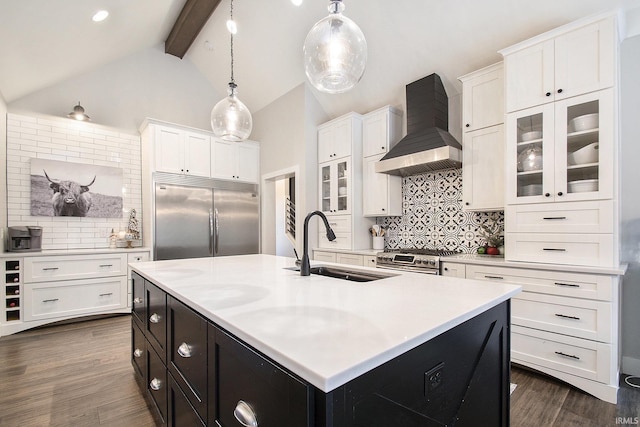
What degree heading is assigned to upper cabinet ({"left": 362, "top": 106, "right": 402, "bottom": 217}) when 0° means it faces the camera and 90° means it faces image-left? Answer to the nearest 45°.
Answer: approximately 45°

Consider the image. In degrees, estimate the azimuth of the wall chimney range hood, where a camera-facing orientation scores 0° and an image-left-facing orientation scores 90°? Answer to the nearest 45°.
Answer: approximately 45°

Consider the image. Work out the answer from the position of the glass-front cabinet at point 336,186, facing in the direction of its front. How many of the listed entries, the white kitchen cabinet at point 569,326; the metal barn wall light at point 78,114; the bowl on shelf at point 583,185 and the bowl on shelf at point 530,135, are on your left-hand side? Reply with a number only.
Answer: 3

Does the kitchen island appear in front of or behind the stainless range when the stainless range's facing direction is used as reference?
in front

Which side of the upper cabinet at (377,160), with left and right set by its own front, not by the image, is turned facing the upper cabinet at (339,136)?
right

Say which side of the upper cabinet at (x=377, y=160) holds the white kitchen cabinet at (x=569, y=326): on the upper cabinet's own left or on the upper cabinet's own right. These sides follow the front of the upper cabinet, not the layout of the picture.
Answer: on the upper cabinet's own left

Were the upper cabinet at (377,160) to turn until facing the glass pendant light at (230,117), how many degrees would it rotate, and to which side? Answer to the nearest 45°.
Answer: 0° — it already faces it

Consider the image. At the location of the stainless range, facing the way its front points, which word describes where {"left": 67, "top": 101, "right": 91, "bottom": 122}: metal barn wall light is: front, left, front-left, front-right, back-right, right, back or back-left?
front-right

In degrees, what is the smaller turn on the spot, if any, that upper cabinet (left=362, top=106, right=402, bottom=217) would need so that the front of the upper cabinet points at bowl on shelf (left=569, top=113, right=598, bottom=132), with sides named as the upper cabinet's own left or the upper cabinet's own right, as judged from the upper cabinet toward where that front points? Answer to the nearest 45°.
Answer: approximately 90° to the upper cabinet's own left

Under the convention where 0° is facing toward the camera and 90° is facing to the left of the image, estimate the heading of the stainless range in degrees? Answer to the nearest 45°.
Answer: approximately 45°

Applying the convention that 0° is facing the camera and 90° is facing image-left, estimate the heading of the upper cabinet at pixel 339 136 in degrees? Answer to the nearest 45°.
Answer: approximately 45°

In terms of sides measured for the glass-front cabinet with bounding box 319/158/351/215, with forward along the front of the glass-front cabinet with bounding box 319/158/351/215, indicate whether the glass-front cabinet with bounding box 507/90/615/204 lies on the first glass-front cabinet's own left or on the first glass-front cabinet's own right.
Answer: on the first glass-front cabinet's own left

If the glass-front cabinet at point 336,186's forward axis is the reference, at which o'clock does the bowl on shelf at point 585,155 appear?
The bowl on shelf is roughly at 9 o'clock from the glass-front cabinet.
